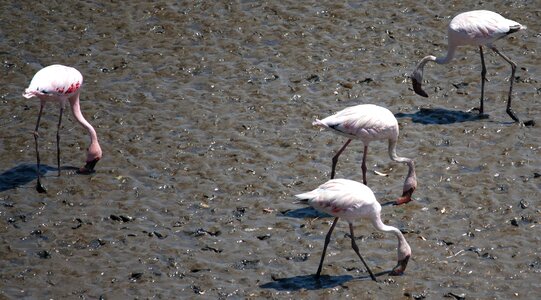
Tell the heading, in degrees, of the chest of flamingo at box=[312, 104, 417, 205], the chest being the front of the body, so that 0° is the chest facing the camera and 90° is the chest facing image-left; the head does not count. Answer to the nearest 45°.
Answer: approximately 270°

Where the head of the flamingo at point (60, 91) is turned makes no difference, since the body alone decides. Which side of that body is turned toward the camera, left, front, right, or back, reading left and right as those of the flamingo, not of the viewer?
right

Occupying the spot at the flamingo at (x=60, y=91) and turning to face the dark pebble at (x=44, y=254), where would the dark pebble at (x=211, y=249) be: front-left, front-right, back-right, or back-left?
front-left

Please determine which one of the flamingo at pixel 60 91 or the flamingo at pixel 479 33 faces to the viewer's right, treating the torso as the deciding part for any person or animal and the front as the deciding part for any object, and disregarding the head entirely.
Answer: the flamingo at pixel 60 91

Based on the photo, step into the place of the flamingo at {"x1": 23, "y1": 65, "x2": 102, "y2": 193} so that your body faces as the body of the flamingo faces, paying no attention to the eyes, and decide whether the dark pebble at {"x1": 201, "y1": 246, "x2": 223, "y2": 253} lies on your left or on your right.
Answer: on your right

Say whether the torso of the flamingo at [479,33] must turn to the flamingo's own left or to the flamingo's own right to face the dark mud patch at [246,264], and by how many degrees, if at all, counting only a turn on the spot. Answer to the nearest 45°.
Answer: approximately 45° to the flamingo's own left

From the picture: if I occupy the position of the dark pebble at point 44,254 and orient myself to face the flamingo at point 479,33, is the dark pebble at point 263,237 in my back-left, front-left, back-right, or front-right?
front-right

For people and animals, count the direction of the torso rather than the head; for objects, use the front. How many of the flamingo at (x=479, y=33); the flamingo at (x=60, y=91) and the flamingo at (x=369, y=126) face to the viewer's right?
2

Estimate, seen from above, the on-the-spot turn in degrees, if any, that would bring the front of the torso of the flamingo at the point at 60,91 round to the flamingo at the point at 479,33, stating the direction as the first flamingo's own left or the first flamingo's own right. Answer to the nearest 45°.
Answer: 0° — it already faces it

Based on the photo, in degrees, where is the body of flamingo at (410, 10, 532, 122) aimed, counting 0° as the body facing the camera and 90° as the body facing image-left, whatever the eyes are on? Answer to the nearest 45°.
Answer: approximately 90°

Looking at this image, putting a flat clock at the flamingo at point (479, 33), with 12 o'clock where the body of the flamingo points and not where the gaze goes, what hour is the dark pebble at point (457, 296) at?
The dark pebble is roughly at 9 o'clock from the flamingo.

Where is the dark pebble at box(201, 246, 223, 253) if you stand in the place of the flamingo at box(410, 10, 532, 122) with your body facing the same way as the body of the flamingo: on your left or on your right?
on your left

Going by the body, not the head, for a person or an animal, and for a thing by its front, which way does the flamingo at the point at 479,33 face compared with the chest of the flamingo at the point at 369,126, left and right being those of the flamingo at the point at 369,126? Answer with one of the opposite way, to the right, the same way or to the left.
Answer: the opposite way

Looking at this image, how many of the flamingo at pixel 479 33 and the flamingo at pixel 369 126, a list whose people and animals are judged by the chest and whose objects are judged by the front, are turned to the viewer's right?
1

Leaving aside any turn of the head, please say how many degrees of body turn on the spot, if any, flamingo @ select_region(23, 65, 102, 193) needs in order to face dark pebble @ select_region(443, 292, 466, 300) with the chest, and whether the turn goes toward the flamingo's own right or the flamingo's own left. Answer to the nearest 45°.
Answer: approximately 45° to the flamingo's own right

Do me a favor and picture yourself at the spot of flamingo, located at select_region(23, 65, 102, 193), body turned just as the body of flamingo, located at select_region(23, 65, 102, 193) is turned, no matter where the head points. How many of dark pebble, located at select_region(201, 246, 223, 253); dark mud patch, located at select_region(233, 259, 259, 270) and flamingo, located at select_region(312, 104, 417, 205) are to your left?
0
